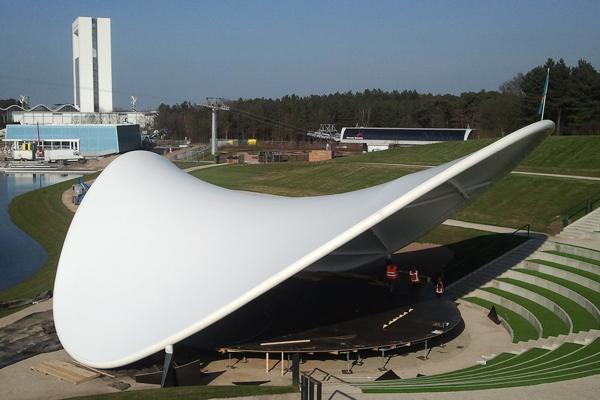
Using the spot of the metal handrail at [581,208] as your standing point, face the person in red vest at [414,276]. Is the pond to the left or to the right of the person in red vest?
right

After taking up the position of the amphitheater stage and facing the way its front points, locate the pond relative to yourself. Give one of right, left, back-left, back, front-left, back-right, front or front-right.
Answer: back

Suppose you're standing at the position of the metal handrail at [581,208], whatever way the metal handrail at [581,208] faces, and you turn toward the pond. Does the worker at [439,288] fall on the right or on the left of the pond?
left

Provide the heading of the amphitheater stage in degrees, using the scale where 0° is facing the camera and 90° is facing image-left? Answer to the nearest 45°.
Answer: approximately 315°

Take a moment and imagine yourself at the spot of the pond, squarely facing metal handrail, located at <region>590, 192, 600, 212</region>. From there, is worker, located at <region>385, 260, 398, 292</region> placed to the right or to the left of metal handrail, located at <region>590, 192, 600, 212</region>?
right

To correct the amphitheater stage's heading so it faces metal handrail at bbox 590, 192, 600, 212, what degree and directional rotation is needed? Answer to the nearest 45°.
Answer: approximately 90° to its left

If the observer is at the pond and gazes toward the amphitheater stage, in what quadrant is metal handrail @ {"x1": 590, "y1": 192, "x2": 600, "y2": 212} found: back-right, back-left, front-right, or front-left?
front-left

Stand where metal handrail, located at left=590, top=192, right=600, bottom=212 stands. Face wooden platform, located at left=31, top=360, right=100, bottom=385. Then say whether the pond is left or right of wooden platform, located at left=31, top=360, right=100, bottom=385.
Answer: right

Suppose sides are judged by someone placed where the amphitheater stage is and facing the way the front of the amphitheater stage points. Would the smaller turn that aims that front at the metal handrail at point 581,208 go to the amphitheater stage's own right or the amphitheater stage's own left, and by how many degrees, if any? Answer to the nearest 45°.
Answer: approximately 90° to the amphitheater stage's own left
